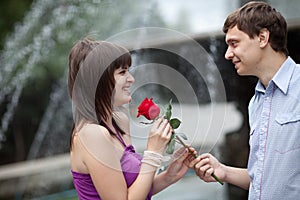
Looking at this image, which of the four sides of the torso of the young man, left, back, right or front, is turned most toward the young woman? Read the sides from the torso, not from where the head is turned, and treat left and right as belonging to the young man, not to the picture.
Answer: front

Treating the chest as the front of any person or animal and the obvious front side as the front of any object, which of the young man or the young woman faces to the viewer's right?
the young woman

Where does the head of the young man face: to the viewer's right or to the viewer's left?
to the viewer's left

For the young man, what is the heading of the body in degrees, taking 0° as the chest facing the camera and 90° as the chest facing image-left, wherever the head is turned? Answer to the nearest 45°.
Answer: approximately 45°

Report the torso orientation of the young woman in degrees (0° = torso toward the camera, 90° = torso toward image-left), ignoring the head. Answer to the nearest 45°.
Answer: approximately 270°

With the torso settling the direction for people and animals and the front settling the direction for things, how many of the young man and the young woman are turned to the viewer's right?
1

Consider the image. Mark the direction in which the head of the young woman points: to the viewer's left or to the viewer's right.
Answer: to the viewer's right

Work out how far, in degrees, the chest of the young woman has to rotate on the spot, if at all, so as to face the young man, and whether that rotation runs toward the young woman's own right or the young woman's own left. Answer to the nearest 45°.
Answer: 0° — they already face them
